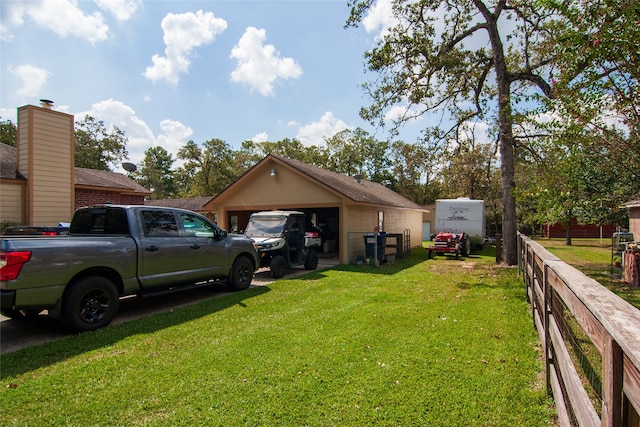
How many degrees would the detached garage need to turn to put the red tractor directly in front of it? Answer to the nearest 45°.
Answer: approximately 135° to its left

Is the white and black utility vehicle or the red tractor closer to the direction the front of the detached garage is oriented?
the white and black utility vehicle

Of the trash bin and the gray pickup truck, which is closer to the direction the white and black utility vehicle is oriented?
the gray pickup truck

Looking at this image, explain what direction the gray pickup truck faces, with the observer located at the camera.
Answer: facing away from the viewer and to the right of the viewer

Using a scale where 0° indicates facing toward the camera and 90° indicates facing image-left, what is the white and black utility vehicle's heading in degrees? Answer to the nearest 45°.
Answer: approximately 45°

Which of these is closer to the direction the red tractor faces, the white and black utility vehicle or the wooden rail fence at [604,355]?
the white and black utility vehicle

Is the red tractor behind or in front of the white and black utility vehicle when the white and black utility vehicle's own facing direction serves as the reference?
behind

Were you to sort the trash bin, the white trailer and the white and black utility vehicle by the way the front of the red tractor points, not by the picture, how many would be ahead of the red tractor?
2
